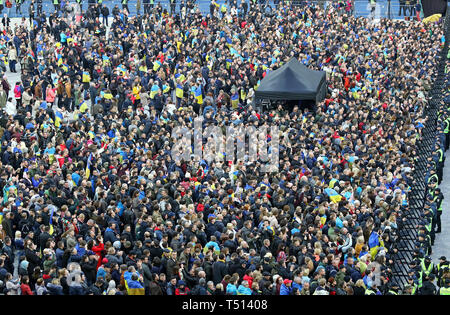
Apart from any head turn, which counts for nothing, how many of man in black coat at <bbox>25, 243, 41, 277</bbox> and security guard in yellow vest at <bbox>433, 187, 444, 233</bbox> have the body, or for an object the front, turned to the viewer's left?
1

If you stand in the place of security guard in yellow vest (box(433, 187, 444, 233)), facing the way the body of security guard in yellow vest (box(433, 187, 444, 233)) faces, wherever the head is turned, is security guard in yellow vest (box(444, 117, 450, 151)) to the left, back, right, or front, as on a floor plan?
right

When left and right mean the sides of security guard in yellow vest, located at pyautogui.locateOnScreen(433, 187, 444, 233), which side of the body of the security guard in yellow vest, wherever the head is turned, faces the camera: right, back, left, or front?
left

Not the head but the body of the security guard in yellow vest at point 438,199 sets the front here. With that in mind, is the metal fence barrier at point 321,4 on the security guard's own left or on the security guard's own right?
on the security guard's own right
